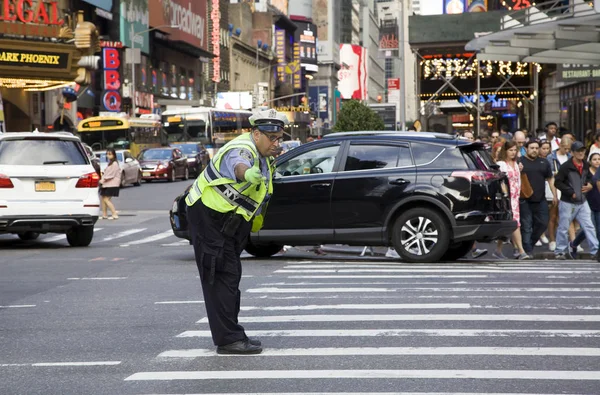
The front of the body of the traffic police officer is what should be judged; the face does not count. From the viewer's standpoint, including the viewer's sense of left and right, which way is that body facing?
facing the viewer and to the right of the viewer

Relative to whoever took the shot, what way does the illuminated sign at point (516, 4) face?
facing the viewer

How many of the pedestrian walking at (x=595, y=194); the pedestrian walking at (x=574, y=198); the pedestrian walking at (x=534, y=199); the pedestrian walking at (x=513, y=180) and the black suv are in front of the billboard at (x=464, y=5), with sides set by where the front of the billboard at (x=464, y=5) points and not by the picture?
5

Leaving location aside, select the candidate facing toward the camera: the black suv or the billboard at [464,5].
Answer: the billboard

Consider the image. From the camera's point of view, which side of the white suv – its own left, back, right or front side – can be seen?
back

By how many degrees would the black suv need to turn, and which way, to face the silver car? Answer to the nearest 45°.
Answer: approximately 45° to its right

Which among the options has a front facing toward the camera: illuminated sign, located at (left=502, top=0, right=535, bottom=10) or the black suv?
the illuminated sign

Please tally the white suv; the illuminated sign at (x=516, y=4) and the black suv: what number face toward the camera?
1

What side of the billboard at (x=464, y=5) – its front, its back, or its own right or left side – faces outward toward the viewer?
front

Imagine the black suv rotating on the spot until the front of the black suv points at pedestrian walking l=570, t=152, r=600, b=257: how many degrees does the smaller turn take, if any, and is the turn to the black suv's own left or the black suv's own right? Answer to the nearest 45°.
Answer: approximately 135° to the black suv's own right

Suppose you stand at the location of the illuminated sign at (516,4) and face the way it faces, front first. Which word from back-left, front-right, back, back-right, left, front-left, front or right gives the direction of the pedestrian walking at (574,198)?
front

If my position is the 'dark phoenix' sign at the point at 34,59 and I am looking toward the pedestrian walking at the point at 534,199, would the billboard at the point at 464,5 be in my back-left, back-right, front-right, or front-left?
front-left

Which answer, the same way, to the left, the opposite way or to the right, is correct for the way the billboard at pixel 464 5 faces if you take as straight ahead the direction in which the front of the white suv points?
the opposite way

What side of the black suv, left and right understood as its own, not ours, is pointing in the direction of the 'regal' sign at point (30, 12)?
front

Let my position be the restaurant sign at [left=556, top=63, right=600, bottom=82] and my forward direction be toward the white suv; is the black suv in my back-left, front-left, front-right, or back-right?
front-left

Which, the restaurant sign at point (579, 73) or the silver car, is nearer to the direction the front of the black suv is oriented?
the silver car

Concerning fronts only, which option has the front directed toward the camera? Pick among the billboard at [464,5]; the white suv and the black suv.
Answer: the billboard

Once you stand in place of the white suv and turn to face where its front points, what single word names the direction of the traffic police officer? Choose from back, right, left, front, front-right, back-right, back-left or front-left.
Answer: back

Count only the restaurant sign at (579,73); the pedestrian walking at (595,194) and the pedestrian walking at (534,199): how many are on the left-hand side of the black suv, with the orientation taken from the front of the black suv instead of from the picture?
0

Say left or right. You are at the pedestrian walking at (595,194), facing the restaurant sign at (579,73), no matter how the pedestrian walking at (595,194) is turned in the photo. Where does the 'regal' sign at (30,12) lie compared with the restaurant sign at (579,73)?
left

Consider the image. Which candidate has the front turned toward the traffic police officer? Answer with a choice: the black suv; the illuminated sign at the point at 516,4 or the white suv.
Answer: the illuminated sign

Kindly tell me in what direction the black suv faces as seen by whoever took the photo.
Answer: facing away from the viewer and to the left of the viewer

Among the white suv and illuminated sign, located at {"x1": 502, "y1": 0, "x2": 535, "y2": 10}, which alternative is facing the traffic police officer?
the illuminated sign
